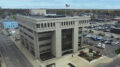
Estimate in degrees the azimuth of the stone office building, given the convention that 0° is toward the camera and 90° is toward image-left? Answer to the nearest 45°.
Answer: approximately 315°
